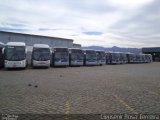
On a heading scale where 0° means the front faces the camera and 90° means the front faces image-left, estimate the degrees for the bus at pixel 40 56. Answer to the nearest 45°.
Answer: approximately 0°

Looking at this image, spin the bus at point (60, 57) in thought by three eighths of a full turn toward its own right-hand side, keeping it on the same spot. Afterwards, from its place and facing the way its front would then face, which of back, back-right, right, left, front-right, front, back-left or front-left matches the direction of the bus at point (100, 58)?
right

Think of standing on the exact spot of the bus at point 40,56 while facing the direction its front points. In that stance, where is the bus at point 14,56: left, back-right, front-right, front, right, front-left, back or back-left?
front-right

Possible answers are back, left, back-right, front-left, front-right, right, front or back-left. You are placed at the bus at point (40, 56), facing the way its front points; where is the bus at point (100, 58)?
back-left

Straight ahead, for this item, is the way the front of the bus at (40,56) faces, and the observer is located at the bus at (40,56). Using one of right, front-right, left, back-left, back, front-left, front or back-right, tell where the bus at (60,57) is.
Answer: back-left

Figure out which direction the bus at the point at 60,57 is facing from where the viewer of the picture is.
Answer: facing the viewer

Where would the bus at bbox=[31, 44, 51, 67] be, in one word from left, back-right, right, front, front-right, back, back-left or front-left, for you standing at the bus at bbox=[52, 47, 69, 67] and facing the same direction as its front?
front-right

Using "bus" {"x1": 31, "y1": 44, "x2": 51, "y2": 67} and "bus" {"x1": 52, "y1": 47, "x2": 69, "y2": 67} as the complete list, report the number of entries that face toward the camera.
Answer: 2

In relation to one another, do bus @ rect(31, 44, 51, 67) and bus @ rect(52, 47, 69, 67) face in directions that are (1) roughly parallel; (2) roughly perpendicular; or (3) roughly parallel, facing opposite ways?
roughly parallel
